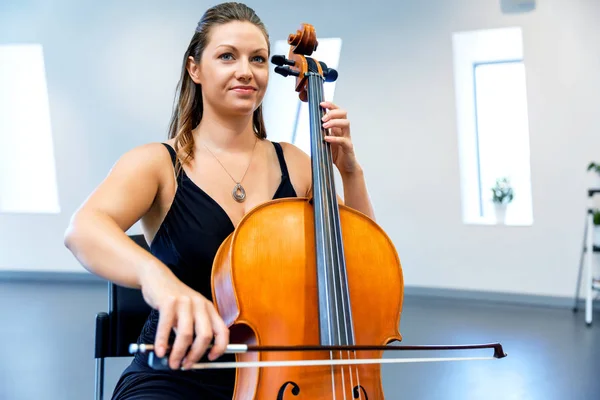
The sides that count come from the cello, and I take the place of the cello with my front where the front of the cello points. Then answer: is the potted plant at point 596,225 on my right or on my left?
on my left

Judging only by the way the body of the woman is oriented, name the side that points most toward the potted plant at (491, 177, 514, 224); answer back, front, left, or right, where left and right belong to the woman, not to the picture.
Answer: left

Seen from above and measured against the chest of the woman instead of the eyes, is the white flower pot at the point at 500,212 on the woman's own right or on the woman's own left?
on the woman's own left

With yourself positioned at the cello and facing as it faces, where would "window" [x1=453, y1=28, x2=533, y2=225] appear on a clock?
The window is roughly at 8 o'clock from the cello.

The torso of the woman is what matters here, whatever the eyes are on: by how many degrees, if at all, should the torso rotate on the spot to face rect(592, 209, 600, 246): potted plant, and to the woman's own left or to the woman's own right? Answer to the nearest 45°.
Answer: approximately 90° to the woman's own left

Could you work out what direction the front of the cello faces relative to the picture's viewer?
facing the viewer and to the right of the viewer

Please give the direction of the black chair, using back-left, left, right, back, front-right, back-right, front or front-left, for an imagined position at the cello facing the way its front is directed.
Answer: back

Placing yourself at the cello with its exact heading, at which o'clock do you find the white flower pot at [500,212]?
The white flower pot is roughly at 8 o'clock from the cello.
